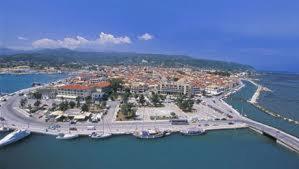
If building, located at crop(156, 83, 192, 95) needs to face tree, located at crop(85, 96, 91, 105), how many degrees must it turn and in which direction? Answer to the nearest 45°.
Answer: approximately 45° to its right

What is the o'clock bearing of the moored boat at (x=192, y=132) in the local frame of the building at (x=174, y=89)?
The moored boat is roughly at 12 o'clock from the building.

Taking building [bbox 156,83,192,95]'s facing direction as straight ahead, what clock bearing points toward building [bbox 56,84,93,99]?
building [bbox 56,84,93,99] is roughly at 2 o'clock from building [bbox 156,83,192,95].

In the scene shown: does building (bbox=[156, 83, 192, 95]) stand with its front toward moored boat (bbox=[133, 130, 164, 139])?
yes

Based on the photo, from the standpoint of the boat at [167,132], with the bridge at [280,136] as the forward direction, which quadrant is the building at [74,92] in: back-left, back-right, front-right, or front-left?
back-left
